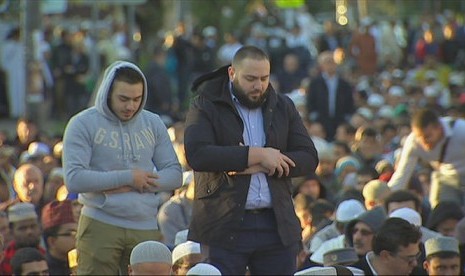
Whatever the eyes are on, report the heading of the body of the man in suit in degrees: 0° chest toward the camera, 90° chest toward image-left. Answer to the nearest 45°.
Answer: approximately 0°

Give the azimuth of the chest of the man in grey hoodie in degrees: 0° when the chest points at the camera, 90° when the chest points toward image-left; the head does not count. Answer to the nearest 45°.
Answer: approximately 315°

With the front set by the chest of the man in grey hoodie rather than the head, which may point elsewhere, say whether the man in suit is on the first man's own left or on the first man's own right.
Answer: on the first man's own left
